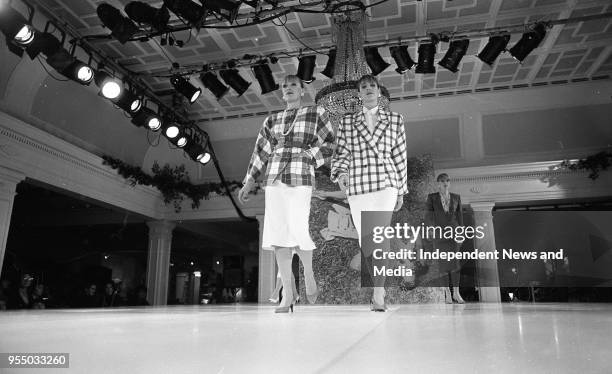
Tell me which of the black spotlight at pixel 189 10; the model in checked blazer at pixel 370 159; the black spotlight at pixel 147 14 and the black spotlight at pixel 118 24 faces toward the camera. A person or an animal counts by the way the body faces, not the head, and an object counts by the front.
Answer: the model in checked blazer

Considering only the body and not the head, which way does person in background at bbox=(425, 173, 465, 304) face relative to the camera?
toward the camera

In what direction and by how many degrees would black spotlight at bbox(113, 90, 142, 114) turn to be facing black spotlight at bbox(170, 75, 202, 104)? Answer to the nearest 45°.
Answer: approximately 45° to its left

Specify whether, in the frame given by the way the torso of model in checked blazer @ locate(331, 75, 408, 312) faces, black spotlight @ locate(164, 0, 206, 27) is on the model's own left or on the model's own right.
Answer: on the model's own right

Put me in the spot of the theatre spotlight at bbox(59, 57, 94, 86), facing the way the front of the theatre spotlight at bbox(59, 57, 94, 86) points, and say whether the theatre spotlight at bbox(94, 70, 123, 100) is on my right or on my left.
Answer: on my left

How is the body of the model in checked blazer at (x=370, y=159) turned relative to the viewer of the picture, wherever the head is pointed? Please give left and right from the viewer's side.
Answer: facing the viewer

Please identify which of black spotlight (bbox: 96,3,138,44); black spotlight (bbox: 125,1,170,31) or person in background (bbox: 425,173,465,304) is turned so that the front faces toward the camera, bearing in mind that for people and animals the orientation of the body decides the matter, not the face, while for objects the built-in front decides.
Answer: the person in background

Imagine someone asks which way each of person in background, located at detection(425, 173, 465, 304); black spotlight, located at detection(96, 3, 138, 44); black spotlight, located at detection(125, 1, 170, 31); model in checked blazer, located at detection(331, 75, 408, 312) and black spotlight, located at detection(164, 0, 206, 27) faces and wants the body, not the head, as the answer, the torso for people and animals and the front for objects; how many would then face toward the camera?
2

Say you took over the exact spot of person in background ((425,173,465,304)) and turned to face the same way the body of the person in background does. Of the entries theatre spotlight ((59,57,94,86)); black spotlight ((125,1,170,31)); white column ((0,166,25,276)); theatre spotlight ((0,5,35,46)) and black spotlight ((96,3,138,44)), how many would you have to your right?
5

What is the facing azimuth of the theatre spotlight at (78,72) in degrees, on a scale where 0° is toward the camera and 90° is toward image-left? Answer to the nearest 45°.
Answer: approximately 315°

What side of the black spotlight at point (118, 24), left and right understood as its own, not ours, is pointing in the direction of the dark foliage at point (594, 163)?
front
